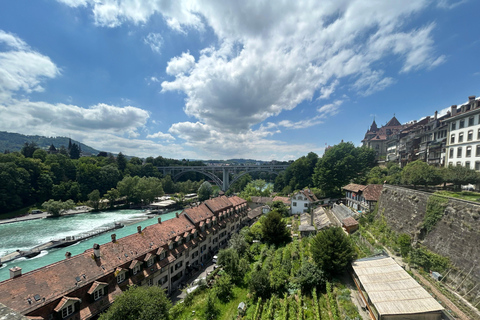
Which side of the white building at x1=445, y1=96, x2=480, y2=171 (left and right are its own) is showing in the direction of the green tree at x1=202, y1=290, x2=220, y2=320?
front

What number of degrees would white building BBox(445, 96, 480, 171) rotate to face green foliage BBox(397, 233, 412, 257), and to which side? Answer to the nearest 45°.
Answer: approximately 45° to its left

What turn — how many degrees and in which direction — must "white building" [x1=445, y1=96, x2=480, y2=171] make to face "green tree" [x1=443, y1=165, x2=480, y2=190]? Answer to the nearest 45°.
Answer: approximately 45° to its left

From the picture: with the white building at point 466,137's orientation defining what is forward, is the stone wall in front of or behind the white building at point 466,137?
in front

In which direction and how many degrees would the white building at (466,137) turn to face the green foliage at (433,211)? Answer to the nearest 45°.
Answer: approximately 45° to its left

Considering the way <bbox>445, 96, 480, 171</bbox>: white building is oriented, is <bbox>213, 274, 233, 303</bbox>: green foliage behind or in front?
in front

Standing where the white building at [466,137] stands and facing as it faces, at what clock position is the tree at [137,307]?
The tree is roughly at 11 o'clock from the white building.

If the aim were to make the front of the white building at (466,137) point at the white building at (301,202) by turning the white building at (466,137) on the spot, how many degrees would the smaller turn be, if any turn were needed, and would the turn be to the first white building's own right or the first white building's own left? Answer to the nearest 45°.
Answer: approximately 45° to the first white building's own right

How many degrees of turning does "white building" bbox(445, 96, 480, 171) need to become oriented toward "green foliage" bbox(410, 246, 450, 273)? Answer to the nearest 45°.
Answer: approximately 45° to its left

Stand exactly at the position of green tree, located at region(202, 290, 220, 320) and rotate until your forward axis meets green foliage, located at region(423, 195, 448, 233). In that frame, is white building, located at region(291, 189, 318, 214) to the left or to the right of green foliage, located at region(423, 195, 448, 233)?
left

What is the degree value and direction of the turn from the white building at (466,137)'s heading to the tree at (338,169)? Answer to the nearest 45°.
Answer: approximately 90° to its right
